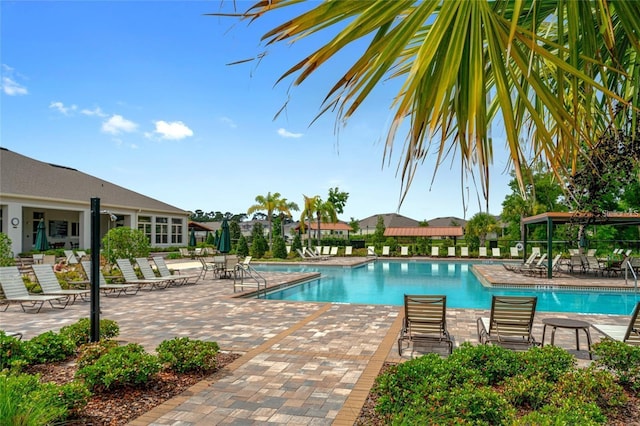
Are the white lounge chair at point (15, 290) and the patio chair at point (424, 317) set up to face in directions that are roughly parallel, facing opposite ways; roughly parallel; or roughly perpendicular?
roughly perpendicular

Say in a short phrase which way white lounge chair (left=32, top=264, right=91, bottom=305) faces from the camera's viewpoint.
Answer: facing the viewer and to the right of the viewer

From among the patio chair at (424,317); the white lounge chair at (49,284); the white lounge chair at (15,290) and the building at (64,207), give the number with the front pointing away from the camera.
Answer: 1

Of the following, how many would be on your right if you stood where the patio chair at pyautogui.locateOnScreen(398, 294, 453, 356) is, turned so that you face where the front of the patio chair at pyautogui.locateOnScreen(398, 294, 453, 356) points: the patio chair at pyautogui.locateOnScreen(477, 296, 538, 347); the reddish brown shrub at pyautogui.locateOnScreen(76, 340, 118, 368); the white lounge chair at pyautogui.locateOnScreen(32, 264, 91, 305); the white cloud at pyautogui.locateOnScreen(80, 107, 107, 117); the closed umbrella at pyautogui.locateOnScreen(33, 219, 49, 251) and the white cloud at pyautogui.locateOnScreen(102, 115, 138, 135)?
1

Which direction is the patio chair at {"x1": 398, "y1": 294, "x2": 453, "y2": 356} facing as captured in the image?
away from the camera

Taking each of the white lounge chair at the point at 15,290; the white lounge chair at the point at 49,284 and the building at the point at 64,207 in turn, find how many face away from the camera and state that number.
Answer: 0

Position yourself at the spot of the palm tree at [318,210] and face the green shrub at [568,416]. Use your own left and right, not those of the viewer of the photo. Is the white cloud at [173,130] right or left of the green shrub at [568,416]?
right

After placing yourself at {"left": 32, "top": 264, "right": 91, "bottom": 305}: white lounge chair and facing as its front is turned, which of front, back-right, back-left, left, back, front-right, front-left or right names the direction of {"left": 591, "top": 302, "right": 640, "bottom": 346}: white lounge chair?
front

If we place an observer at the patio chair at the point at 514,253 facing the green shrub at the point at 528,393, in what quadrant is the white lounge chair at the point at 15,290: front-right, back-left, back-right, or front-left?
front-right

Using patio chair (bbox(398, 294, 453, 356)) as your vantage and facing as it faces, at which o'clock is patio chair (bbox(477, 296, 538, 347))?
patio chair (bbox(477, 296, 538, 347)) is roughly at 3 o'clock from patio chair (bbox(398, 294, 453, 356)).

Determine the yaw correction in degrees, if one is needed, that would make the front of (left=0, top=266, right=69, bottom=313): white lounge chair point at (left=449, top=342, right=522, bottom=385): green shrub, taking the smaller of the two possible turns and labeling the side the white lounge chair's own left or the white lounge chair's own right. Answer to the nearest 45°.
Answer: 0° — it already faces it

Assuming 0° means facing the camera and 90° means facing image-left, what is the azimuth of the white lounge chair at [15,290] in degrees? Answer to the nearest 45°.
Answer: approximately 315°

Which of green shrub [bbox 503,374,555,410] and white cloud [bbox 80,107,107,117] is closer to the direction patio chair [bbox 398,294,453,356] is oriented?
the white cloud

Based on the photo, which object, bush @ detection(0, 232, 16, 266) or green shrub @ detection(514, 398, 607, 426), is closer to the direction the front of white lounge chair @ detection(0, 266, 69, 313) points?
the green shrub

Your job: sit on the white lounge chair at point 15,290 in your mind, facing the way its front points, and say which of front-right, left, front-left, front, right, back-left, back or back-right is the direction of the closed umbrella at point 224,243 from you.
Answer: left

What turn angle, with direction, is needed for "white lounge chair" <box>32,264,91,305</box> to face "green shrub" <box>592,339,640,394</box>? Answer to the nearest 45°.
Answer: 0° — it already faces it

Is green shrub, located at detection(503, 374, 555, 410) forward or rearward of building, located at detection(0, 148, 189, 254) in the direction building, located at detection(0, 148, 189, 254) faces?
forward
